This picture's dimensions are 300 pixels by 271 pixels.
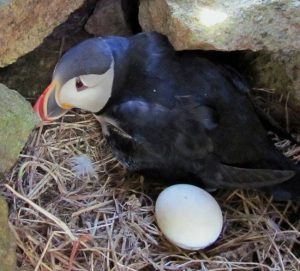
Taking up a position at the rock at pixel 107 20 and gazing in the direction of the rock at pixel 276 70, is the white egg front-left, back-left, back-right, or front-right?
front-right

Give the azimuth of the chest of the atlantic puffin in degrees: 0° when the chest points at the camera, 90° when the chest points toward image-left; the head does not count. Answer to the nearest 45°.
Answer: approximately 90°
